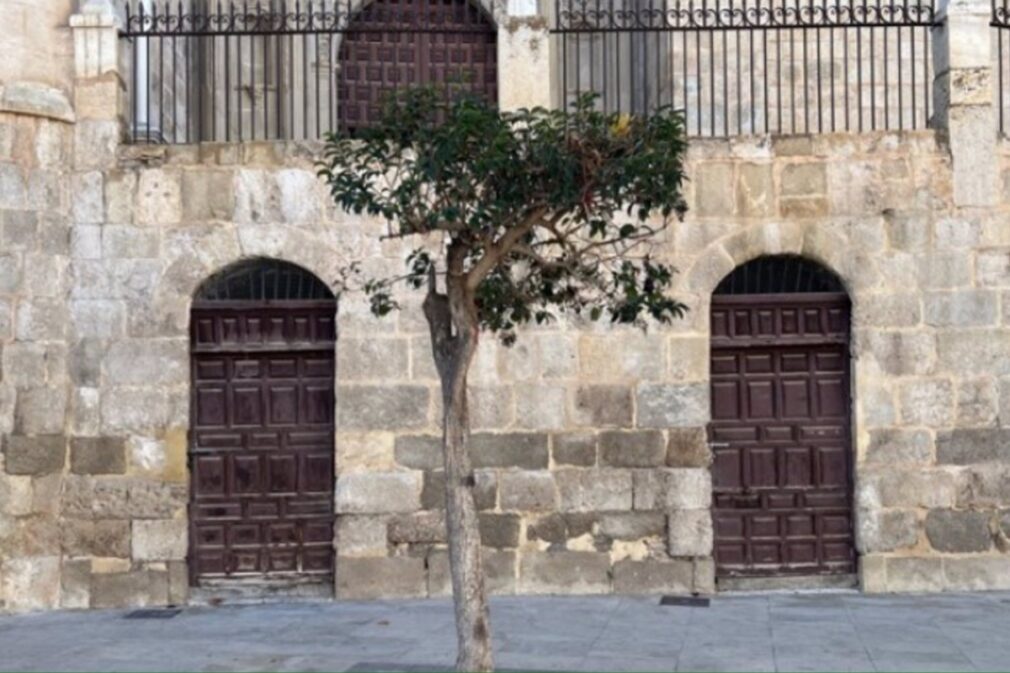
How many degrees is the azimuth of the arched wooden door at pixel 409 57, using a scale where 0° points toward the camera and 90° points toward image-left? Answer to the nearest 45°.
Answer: approximately 0°

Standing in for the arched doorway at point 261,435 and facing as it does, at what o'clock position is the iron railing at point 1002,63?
The iron railing is roughly at 9 o'clock from the arched doorway.

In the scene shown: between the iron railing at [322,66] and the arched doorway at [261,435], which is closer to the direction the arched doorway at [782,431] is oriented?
the arched doorway

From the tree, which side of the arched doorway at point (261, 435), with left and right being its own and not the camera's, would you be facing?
front

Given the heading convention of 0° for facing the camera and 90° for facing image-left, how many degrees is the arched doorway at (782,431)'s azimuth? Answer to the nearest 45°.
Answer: approximately 0°

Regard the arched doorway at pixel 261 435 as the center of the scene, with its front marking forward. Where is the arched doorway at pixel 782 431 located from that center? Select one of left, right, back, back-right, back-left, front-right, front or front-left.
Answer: left

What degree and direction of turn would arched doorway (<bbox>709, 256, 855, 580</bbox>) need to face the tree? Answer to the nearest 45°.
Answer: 0° — it already faces it
